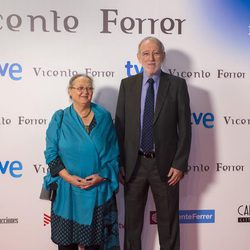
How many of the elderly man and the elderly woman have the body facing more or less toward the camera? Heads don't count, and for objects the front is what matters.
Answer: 2

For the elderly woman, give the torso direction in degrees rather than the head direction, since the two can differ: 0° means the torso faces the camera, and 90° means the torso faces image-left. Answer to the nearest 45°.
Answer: approximately 0°
